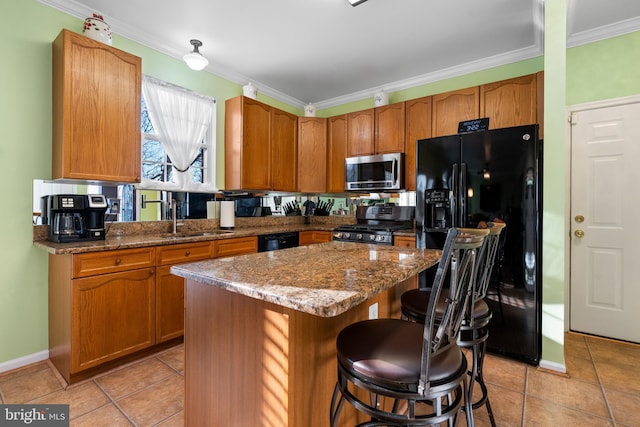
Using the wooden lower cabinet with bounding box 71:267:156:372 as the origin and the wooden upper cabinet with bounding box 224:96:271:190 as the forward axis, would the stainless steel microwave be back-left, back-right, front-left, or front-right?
front-right

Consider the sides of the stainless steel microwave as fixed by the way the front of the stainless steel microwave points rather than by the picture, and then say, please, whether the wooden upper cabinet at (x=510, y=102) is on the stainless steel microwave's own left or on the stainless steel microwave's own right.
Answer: on the stainless steel microwave's own left

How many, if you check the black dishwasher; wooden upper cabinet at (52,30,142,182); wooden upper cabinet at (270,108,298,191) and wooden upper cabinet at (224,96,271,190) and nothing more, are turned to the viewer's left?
0

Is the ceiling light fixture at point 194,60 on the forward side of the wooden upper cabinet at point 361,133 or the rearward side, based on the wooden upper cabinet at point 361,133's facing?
on the forward side

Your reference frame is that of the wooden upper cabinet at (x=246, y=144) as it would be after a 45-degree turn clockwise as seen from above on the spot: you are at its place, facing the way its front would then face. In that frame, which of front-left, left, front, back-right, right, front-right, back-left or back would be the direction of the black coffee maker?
front-right

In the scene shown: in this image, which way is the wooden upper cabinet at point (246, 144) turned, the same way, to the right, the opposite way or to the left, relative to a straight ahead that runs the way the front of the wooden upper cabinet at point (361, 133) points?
to the left

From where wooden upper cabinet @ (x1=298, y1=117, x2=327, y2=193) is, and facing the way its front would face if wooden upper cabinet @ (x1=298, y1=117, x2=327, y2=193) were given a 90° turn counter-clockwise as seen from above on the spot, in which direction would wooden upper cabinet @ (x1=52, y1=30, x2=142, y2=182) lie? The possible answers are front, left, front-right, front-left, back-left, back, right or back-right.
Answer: back-right

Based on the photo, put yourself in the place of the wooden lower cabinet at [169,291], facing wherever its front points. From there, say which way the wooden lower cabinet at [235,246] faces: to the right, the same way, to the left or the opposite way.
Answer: the same way

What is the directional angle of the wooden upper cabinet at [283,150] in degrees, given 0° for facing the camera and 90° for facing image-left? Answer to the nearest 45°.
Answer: approximately 315°

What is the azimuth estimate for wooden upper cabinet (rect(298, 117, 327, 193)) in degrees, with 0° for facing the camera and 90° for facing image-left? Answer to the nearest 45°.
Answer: approximately 0°

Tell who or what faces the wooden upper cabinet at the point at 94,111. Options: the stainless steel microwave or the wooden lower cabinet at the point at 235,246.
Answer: the stainless steel microwave

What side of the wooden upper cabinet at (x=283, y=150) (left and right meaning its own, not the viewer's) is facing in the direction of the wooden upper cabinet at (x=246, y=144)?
right

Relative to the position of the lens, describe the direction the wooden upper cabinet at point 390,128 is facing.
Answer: facing the viewer and to the left of the viewer

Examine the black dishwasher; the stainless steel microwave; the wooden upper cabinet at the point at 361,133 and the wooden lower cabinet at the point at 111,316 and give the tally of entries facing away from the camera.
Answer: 0
